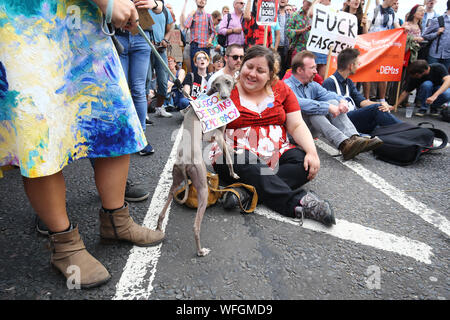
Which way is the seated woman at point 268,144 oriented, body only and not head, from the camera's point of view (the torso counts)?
toward the camera

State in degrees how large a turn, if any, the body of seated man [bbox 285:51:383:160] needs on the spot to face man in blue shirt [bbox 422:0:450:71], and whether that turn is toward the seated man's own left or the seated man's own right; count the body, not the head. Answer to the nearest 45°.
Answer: approximately 90° to the seated man's own left

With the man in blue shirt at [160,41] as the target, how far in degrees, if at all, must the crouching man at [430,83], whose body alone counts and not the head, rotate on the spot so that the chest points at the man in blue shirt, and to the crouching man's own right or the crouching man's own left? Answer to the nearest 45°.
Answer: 0° — they already face them

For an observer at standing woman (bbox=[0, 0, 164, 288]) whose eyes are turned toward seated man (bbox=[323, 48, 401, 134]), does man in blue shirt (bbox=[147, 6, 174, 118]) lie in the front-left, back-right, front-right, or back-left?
front-left

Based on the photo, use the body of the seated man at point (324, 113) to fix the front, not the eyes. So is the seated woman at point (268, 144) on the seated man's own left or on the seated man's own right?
on the seated man's own right

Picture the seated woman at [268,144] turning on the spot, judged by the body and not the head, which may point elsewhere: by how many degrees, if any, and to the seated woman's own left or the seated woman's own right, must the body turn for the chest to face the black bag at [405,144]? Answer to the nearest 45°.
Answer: approximately 135° to the seated woman's own left

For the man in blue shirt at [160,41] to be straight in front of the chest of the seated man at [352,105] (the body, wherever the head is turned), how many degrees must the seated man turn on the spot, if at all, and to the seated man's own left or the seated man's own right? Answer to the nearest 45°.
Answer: approximately 135° to the seated man's own right

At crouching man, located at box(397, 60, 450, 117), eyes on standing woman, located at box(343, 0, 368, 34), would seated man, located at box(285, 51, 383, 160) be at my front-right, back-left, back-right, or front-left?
back-left

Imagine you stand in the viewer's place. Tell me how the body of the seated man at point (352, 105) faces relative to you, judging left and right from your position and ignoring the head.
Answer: facing the viewer and to the right of the viewer

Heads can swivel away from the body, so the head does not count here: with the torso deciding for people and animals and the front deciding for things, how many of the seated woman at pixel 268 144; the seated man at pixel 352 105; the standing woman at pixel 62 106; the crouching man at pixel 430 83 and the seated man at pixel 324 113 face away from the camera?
0

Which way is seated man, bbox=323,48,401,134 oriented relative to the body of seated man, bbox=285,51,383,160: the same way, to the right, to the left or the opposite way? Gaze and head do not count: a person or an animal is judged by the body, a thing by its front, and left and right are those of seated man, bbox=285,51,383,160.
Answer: the same way

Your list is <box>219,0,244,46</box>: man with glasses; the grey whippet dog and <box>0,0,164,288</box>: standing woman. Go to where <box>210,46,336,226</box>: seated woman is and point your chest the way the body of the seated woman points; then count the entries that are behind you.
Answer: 1

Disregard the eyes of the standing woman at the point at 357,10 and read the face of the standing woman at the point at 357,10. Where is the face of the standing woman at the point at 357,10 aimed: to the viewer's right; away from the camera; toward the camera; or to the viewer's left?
toward the camera

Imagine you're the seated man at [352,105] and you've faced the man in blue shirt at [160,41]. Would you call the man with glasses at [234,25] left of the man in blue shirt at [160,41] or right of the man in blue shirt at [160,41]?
right

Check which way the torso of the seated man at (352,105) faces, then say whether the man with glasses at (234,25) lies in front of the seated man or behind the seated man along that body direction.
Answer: behind

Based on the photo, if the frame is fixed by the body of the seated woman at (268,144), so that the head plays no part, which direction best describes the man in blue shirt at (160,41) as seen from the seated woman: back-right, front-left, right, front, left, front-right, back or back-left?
back-right
